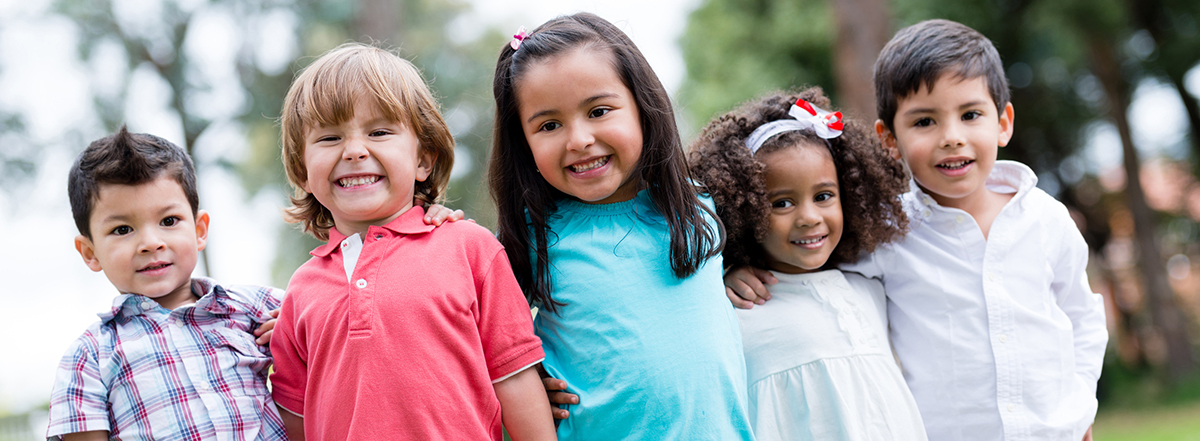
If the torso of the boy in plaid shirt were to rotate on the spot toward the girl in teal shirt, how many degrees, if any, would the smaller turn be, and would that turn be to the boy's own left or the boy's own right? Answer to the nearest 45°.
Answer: approximately 45° to the boy's own left

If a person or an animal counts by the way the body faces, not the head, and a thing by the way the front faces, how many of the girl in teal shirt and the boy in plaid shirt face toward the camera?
2

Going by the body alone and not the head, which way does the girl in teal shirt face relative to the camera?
toward the camera

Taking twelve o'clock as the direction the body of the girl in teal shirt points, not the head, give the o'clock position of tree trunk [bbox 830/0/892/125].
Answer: The tree trunk is roughly at 7 o'clock from the girl in teal shirt.

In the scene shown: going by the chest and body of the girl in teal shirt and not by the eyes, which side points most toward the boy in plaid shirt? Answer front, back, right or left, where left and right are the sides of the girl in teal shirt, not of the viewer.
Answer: right

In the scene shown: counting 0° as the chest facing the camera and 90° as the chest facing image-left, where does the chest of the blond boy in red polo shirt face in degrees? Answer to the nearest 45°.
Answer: approximately 0°

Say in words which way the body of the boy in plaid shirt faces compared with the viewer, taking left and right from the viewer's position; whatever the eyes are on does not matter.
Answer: facing the viewer
